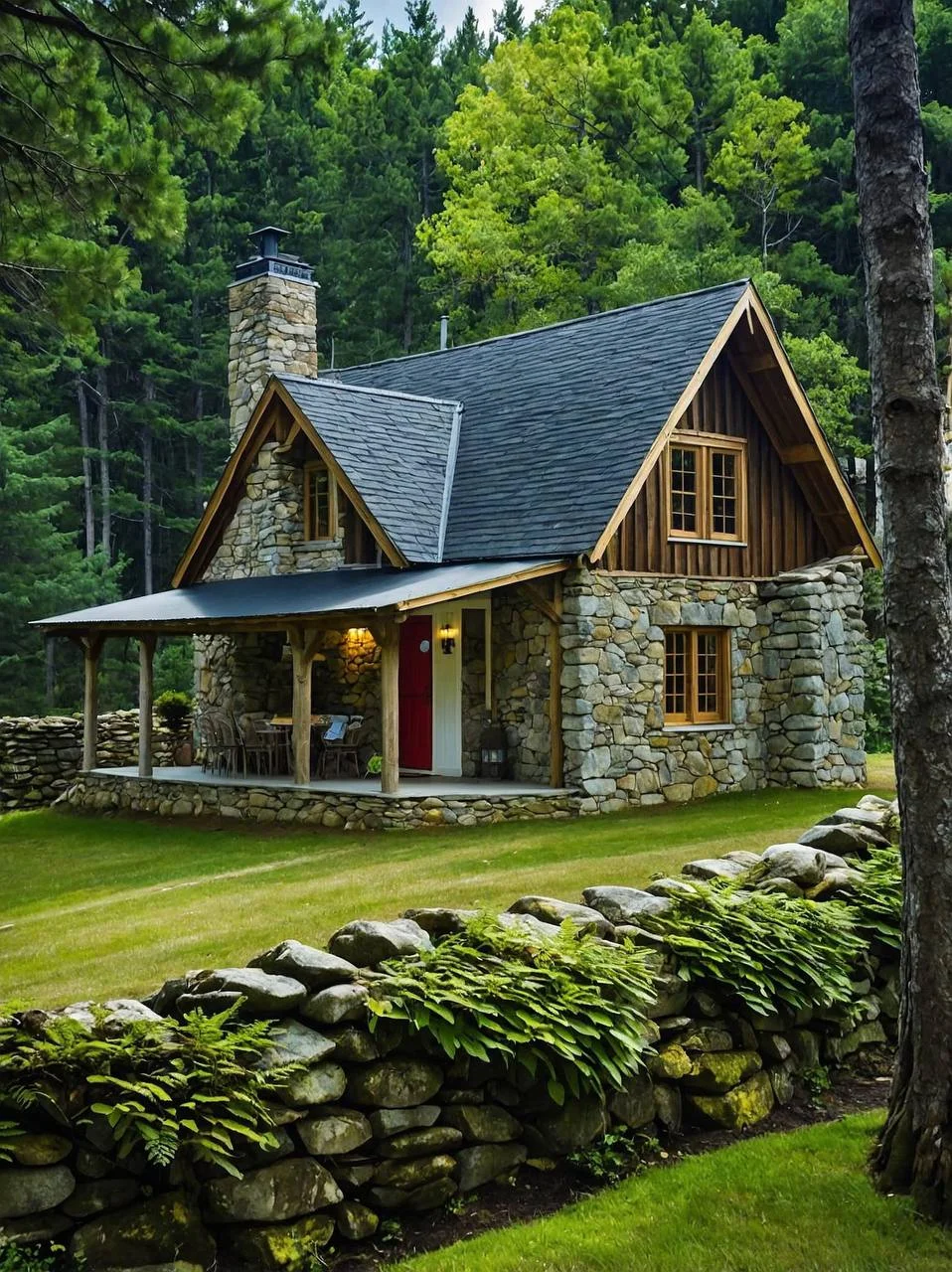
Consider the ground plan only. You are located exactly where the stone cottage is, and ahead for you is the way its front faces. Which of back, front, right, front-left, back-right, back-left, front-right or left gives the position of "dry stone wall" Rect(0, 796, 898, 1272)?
front-left

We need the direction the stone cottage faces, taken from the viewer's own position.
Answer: facing the viewer and to the left of the viewer

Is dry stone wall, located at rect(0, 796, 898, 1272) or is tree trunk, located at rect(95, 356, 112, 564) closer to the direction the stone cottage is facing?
the dry stone wall

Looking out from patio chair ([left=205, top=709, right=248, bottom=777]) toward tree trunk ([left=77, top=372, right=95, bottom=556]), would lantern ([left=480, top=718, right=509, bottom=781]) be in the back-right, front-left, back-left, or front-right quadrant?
back-right

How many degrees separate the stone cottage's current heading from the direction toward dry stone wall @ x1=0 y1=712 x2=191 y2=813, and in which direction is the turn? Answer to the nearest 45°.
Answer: approximately 90° to its right

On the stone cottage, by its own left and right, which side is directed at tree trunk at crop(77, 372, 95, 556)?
right

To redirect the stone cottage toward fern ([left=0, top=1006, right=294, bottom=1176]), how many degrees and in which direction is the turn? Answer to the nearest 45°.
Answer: approximately 45° to its left

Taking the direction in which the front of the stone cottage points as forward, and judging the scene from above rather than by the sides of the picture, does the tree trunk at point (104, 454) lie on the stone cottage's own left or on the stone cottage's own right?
on the stone cottage's own right

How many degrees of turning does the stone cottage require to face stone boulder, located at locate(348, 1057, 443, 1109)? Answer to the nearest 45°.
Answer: approximately 45° to its left
